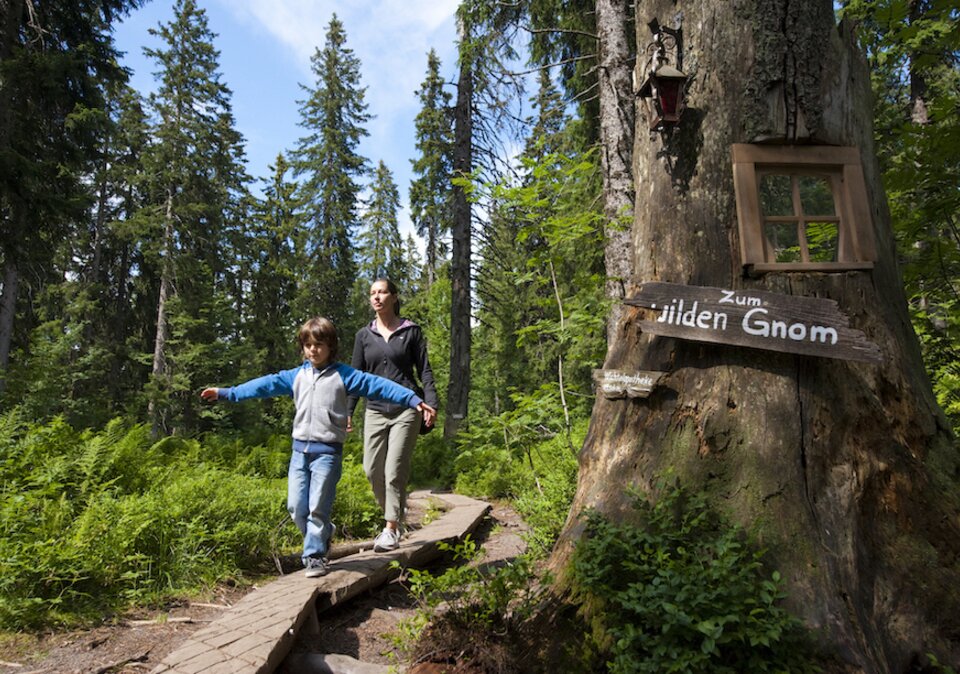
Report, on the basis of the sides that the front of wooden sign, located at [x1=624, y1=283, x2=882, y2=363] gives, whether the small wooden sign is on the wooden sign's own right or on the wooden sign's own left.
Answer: on the wooden sign's own right

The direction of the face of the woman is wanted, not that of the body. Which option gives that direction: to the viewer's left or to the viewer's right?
to the viewer's left

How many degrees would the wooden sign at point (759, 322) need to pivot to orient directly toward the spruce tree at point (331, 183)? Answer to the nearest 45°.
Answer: approximately 135° to its right

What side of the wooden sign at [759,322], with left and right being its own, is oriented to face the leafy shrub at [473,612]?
right

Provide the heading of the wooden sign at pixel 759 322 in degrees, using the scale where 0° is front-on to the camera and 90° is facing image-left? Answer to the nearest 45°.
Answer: approximately 0°

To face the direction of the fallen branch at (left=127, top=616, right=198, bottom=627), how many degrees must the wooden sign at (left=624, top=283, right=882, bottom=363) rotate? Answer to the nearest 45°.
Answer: approximately 90° to its right

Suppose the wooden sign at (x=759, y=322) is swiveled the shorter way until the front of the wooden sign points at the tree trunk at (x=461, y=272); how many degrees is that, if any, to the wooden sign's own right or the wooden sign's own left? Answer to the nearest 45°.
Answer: approximately 135° to the wooden sign's own right

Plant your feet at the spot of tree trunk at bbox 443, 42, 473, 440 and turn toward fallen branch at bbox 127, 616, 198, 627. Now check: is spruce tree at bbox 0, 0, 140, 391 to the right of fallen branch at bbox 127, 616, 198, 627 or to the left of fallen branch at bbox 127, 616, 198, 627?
right

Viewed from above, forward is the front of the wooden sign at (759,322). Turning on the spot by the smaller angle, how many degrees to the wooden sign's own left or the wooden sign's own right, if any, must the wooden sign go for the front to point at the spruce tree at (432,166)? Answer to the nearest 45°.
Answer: approximately 135° to the wooden sign's own right

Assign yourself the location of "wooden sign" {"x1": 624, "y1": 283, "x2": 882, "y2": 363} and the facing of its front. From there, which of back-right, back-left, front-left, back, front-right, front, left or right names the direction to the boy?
right

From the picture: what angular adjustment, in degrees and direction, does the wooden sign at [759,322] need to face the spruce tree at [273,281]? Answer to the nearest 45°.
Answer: approximately 135° to its right
